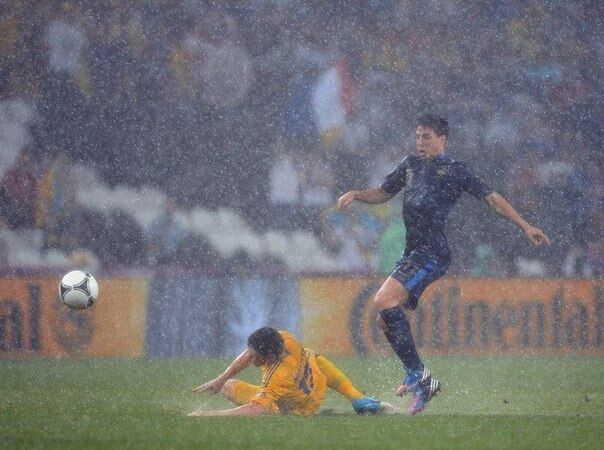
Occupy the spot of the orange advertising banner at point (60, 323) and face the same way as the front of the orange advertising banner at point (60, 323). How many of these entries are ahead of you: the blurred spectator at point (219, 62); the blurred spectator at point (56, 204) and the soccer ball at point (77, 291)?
1

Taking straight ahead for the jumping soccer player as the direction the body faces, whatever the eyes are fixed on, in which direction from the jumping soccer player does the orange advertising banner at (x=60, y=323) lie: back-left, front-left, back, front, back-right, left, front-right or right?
right

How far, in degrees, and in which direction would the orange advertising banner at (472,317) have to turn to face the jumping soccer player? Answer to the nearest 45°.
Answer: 0° — it already faces them

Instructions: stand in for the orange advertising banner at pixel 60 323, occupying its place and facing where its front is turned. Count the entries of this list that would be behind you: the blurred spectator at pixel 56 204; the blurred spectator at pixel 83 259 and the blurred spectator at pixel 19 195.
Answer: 3

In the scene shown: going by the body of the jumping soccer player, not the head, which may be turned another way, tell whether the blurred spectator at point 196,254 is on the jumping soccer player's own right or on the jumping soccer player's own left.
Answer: on the jumping soccer player's own right

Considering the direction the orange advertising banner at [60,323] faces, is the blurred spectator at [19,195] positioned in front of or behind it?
behind

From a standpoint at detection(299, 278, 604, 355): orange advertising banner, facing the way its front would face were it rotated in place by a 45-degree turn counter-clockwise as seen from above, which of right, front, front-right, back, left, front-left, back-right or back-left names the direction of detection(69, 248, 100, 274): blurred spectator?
back-right

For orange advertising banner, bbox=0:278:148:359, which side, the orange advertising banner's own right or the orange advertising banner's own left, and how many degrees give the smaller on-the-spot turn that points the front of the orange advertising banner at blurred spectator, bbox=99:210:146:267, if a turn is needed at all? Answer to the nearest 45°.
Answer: approximately 135° to the orange advertising banner's own left

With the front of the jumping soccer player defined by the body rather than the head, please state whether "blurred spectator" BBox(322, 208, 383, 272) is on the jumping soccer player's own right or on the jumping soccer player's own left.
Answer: on the jumping soccer player's own right

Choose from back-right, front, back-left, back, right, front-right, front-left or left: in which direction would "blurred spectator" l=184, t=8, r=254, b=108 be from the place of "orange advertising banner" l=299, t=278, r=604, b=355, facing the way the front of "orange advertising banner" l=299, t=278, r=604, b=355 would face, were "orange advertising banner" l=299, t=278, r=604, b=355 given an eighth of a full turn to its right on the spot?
right

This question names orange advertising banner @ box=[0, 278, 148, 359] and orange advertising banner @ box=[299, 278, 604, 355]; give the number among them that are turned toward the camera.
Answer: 2
